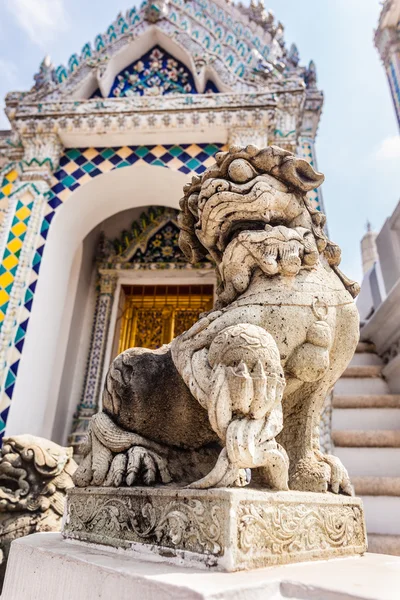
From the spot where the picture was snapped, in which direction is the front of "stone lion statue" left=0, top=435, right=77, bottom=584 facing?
facing the viewer and to the left of the viewer

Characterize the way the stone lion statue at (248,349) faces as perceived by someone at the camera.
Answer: facing the viewer and to the right of the viewer

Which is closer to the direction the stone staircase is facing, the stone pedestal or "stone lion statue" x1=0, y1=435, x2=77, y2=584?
the stone pedestal

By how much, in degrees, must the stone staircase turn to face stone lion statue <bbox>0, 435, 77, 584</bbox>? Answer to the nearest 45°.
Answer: approximately 45° to its right

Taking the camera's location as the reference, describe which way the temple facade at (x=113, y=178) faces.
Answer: facing the viewer
